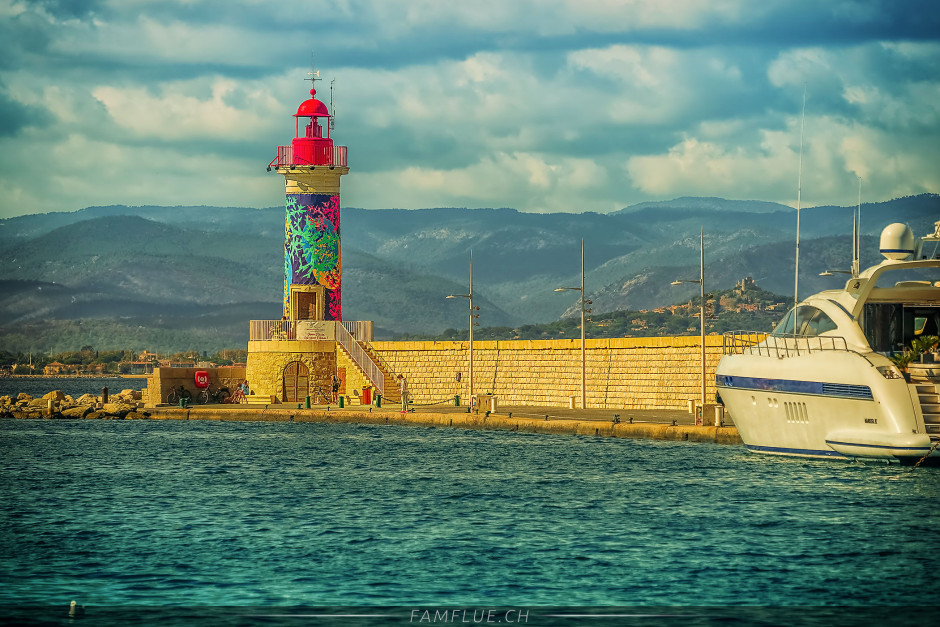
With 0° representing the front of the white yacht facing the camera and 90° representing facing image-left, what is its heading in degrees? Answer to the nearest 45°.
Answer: approximately 135°
